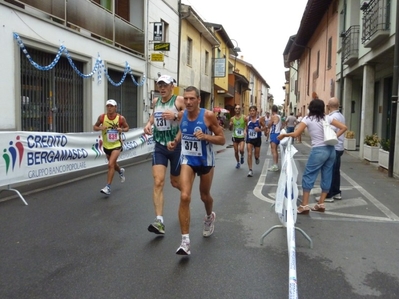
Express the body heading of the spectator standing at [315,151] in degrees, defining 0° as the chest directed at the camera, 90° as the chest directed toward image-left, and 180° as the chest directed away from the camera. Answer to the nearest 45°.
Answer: approximately 135°

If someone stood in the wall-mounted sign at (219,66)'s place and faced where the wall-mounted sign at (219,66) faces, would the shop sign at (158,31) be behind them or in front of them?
in front

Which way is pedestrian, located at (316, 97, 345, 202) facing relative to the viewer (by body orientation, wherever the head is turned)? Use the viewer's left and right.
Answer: facing away from the viewer and to the left of the viewer

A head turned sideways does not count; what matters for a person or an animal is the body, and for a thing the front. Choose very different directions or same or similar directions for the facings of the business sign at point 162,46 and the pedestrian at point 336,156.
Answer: very different directions

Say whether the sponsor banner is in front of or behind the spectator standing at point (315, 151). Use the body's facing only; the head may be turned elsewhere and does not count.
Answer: in front

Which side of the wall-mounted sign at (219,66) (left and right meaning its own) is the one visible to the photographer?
front

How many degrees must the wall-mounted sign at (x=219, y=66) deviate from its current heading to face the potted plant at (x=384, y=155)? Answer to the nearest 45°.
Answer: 0° — it already faces it

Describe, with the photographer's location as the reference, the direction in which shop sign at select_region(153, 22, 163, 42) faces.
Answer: facing the viewer

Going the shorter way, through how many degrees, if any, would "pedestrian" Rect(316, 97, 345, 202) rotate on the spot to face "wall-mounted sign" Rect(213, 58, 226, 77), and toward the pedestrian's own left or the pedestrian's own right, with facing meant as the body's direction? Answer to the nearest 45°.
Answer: approximately 45° to the pedestrian's own right

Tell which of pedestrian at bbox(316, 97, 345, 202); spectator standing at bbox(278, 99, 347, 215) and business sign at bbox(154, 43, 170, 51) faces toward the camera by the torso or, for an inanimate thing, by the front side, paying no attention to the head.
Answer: the business sign
